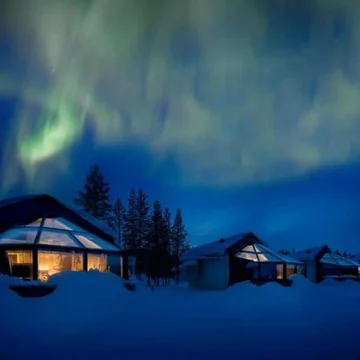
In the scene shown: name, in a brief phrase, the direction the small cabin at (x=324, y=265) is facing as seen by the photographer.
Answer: facing the viewer and to the right of the viewer

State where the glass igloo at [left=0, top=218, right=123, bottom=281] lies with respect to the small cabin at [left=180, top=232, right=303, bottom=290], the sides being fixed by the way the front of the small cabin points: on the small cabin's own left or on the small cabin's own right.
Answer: on the small cabin's own right

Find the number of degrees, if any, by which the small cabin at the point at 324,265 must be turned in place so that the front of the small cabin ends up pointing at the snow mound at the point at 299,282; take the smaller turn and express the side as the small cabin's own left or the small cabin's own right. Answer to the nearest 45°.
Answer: approximately 45° to the small cabin's own right

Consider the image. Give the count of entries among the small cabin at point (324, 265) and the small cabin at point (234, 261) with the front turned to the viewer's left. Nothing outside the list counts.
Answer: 0

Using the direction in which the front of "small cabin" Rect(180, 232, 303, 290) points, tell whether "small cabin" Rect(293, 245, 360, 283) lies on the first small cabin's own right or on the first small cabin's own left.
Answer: on the first small cabin's own left

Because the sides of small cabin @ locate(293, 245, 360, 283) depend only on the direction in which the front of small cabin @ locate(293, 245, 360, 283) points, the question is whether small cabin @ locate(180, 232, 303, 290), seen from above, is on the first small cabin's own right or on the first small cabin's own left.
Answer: on the first small cabin's own right

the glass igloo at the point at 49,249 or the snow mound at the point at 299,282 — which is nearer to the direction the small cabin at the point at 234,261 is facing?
the snow mound
